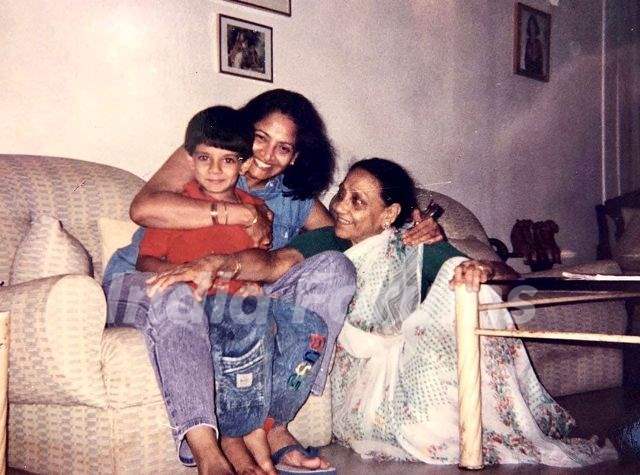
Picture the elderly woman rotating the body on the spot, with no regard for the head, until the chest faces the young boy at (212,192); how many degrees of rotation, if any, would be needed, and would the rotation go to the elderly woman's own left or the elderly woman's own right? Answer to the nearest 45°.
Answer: approximately 45° to the elderly woman's own right

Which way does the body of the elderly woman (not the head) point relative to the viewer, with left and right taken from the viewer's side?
facing the viewer and to the left of the viewer

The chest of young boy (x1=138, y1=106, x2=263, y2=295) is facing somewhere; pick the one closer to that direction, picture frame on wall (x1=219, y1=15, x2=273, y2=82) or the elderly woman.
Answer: the elderly woman

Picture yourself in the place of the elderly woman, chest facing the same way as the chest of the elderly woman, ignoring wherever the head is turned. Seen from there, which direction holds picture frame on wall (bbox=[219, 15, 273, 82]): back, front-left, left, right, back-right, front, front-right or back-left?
right

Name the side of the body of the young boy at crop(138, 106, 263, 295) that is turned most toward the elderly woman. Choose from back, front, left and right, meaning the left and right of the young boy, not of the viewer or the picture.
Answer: left

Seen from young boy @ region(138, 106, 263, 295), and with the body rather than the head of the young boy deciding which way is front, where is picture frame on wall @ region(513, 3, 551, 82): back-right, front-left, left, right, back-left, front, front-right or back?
back-left

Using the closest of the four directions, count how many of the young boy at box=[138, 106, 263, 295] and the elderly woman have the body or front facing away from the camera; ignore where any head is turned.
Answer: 0

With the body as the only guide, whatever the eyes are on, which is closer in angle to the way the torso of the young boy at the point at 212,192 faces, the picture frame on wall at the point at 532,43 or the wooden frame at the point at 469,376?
the wooden frame

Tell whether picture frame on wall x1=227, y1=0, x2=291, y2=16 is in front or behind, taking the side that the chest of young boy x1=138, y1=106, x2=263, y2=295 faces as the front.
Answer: behind

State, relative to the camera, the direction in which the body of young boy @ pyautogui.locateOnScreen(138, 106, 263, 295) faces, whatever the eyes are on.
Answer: toward the camera

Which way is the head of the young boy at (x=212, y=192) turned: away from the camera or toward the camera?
toward the camera
